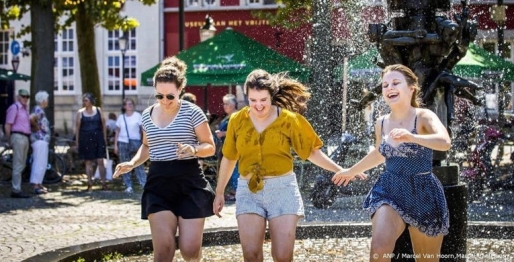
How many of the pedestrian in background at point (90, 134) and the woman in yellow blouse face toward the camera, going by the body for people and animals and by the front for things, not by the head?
2

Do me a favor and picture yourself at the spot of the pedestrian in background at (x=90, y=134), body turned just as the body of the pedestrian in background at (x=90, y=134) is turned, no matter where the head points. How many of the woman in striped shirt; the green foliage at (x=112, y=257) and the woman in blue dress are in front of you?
3

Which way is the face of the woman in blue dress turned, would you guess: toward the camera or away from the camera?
toward the camera

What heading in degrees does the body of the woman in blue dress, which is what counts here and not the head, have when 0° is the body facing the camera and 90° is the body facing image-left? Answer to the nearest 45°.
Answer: approximately 45°

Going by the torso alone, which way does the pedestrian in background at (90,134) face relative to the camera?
toward the camera

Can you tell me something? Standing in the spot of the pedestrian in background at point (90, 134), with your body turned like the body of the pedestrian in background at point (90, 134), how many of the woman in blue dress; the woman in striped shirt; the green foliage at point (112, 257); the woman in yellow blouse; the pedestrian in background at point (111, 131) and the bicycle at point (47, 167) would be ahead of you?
4

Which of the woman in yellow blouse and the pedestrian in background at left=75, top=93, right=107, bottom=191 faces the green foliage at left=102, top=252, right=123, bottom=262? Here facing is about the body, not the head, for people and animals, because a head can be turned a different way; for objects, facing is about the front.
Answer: the pedestrian in background

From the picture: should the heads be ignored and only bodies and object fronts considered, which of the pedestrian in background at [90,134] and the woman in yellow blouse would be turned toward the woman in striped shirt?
the pedestrian in background

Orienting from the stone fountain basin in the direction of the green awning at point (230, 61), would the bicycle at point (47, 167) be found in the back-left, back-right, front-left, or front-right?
front-left

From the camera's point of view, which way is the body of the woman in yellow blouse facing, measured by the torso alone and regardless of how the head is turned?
toward the camera

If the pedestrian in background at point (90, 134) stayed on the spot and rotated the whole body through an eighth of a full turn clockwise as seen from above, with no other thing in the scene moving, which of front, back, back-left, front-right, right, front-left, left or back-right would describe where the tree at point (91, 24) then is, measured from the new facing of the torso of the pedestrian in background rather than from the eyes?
back-right

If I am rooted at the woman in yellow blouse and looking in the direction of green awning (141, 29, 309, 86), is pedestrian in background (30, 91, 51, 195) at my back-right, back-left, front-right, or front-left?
front-left

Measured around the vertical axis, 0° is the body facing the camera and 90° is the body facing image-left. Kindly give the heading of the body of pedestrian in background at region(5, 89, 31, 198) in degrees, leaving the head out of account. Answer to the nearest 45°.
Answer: approximately 315°

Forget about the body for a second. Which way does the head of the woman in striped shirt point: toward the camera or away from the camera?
toward the camera

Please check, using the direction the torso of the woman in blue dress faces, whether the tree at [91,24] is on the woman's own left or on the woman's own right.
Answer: on the woman's own right
